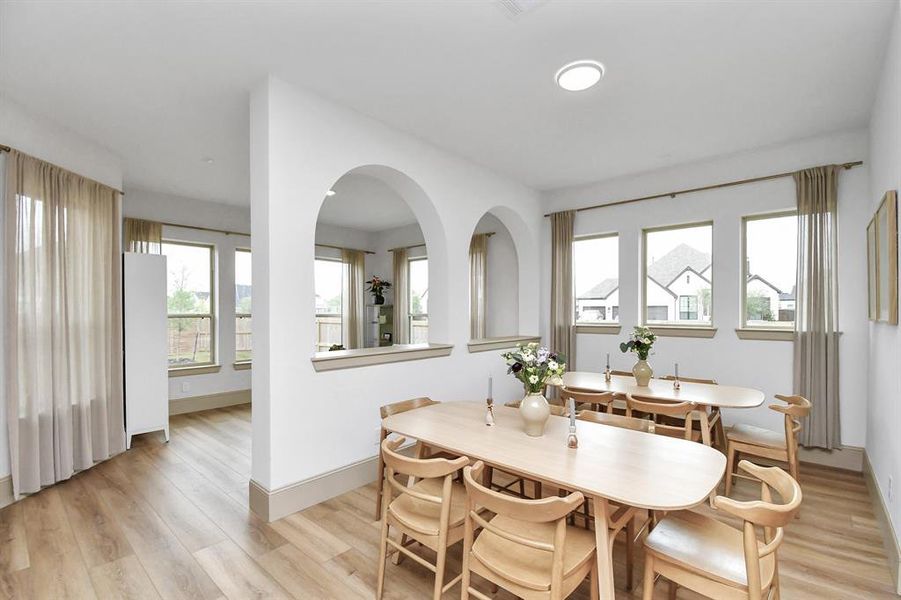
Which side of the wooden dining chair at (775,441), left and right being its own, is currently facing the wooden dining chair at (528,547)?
left

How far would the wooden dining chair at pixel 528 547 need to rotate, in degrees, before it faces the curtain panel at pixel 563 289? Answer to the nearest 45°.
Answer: approximately 45° to its left

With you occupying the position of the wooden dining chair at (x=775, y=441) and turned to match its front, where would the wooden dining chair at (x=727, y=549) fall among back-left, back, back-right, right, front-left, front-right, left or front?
left

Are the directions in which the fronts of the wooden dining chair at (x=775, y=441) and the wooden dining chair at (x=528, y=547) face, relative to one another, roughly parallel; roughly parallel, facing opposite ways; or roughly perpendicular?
roughly perpendicular

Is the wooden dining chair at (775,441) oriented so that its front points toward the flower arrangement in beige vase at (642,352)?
yes

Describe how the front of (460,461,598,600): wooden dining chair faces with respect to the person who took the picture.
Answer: facing away from the viewer and to the right of the viewer

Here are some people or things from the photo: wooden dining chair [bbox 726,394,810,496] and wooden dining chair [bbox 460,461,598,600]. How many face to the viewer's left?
1

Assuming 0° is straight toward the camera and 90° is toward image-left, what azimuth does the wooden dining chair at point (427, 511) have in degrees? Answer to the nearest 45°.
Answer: approximately 225°

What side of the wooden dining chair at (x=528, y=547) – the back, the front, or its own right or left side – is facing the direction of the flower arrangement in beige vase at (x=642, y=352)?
front

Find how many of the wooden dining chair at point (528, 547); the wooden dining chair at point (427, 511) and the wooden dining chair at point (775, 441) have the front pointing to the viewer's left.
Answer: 1

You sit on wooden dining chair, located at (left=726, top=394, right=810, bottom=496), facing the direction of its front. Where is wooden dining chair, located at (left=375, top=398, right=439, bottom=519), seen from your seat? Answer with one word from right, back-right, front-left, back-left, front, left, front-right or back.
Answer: front-left

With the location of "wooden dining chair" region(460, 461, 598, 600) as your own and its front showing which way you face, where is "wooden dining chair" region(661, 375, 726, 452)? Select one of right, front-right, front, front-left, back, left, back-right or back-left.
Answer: front

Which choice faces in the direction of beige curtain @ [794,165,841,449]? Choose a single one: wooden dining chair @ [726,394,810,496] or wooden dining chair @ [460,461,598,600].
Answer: wooden dining chair @ [460,461,598,600]

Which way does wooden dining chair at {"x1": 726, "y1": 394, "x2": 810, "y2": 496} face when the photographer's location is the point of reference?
facing to the left of the viewer

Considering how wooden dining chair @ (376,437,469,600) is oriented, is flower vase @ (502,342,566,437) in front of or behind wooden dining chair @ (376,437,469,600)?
in front

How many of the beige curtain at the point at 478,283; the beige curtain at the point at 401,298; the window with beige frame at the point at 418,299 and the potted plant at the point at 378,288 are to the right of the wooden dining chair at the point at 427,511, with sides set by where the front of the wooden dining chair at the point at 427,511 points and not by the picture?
0
